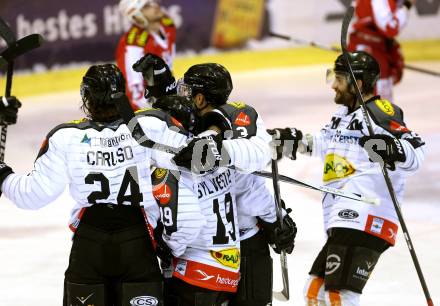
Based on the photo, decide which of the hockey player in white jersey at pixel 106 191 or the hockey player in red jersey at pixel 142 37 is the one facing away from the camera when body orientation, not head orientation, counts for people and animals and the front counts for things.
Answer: the hockey player in white jersey

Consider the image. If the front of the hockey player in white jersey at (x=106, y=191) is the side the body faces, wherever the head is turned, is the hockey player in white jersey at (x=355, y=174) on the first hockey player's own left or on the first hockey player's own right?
on the first hockey player's own right

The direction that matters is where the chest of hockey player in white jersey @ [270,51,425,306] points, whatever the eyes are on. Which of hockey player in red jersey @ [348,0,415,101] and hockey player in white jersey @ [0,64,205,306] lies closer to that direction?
the hockey player in white jersey

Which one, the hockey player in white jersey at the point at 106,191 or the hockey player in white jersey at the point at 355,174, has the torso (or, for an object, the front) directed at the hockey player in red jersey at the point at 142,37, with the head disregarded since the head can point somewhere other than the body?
the hockey player in white jersey at the point at 106,191

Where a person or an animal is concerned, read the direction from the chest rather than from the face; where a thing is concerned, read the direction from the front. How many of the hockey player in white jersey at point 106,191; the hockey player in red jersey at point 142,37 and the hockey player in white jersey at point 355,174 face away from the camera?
1

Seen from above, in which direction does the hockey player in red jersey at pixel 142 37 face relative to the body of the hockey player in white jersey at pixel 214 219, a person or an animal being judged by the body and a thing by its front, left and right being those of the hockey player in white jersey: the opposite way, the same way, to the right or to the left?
the opposite way

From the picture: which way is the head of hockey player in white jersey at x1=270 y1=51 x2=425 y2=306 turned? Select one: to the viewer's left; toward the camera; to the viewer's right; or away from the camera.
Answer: to the viewer's left

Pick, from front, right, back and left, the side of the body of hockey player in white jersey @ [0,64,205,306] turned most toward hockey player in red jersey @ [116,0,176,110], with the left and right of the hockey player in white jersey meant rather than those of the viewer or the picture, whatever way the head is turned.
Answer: front

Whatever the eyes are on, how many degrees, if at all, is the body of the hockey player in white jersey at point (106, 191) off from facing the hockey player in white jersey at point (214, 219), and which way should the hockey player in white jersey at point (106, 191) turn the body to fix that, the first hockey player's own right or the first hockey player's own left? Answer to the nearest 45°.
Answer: approximately 90° to the first hockey player's own right

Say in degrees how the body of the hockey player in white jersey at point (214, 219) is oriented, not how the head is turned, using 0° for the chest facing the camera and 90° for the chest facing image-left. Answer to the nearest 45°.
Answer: approximately 135°

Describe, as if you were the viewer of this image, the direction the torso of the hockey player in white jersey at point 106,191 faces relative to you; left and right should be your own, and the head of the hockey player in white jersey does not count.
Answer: facing away from the viewer

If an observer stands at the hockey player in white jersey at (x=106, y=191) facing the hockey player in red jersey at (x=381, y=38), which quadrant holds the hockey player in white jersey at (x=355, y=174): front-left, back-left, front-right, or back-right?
front-right

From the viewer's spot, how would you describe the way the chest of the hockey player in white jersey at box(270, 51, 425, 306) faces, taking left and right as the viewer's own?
facing the viewer and to the left of the viewer

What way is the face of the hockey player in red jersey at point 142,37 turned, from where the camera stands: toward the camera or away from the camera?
toward the camera
